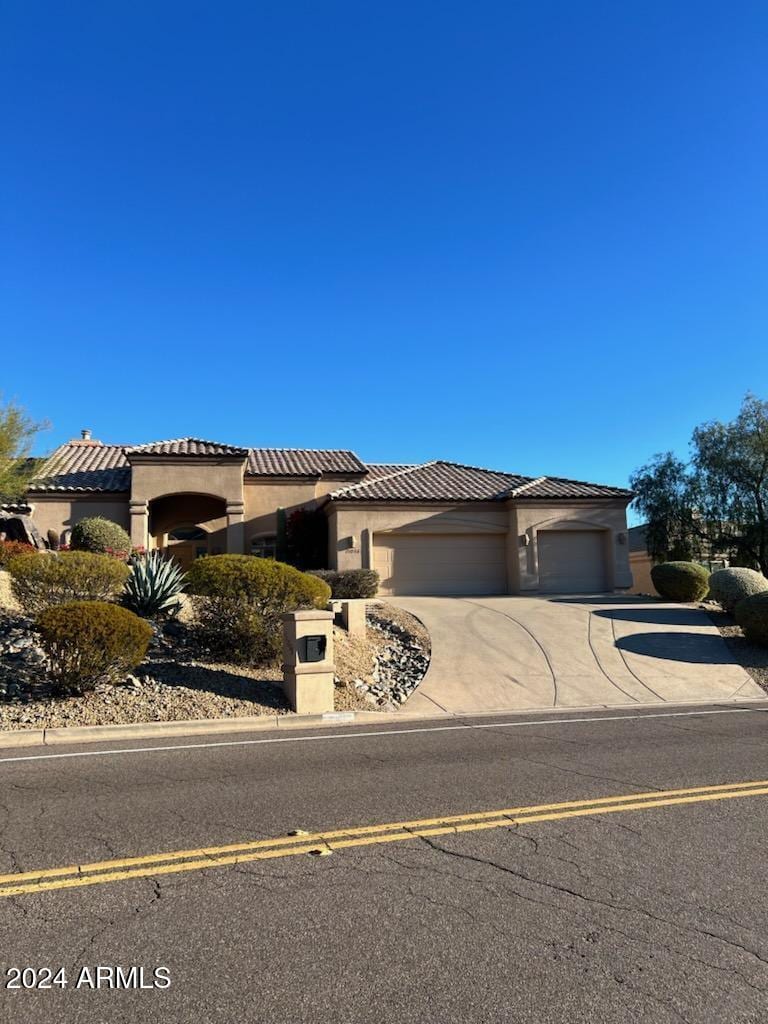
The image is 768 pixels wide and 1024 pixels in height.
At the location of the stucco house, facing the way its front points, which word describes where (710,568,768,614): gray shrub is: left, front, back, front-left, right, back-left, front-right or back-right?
front-left

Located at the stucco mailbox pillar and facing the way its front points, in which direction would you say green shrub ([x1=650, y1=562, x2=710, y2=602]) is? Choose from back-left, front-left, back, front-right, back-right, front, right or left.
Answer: back-left

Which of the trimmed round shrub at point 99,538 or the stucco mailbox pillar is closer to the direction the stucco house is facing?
the stucco mailbox pillar

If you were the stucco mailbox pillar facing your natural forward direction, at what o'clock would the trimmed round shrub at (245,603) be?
The trimmed round shrub is roughly at 5 o'clock from the stucco mailbox pillar.

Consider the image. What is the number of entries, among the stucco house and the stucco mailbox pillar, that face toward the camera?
2

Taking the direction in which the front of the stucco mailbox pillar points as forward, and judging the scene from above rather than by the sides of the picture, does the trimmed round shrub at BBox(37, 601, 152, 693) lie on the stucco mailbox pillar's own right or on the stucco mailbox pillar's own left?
on the stucco mailbox pillar's own right

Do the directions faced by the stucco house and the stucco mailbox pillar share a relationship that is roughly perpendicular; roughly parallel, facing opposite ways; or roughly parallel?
roughly parallel

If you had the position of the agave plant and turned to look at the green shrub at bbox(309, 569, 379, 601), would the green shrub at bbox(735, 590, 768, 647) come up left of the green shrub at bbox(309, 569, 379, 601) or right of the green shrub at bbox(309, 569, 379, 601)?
right

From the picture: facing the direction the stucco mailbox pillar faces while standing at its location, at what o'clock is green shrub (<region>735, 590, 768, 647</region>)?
The green shrub is roughly at 8 o'clock from the stucco mailbox pillar.

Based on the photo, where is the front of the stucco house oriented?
toward the camera

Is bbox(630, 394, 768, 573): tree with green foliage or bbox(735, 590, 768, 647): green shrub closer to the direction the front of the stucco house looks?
the green shrub

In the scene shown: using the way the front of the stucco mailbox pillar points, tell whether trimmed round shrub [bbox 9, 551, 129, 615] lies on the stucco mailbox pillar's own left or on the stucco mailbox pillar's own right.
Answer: on the stucco mailbox pillar's own right

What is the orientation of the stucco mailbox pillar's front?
toward the camera

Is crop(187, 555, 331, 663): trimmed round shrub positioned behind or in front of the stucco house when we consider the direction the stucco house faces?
in front

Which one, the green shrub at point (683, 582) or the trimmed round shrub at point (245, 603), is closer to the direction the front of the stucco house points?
the trimmed round shrub
